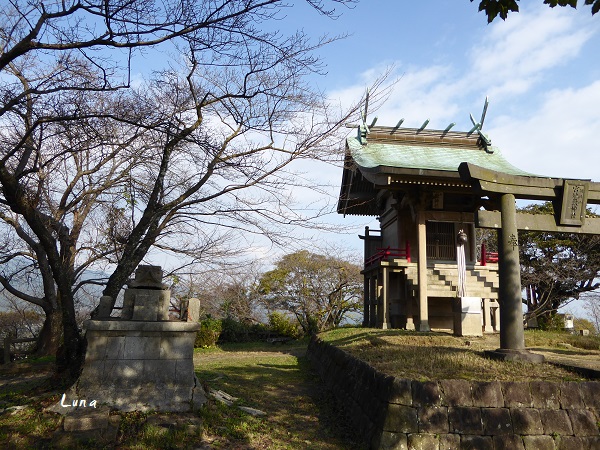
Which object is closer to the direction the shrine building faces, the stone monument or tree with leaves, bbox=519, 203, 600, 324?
the stone monument

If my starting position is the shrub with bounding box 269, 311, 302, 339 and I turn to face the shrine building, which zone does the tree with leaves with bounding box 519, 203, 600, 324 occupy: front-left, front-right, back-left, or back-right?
front-left

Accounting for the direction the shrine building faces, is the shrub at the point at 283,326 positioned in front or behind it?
behind

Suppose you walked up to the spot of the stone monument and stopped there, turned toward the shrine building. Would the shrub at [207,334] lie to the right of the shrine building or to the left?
left

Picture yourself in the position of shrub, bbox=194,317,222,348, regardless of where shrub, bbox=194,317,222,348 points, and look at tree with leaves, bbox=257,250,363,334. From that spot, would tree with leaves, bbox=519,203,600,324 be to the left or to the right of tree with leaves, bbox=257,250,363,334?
right

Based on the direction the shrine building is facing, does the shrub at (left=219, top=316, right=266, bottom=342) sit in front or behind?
behind

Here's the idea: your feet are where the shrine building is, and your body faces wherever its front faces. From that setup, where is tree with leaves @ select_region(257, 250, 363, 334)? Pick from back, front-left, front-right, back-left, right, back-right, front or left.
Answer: back

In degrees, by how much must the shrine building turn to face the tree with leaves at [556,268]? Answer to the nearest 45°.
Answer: approximately 90° to its left

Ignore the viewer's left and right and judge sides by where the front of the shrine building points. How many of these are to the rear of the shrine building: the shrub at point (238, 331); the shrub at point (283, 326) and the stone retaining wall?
2
